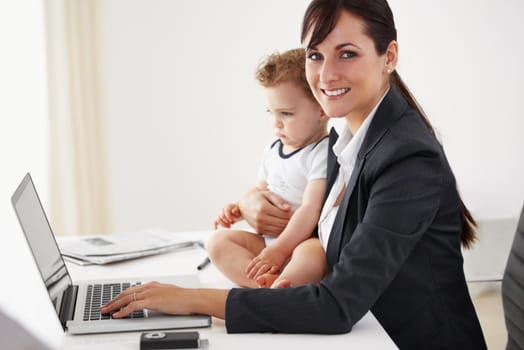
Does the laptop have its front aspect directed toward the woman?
yes

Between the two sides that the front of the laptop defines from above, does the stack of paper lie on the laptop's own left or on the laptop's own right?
on the laptop's own left

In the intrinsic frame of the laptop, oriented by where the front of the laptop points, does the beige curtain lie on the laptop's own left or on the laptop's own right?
on the laptop's own left

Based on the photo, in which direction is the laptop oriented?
to the viewer's right

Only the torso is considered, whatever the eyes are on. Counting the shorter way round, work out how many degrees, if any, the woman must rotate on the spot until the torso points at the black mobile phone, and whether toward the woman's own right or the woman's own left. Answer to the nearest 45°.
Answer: approximately 45° to the woman's own left

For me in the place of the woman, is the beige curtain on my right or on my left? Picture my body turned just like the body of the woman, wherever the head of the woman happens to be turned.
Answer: on my right

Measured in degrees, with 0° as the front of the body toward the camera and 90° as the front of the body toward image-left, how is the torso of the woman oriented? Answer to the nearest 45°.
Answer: approximately 90°

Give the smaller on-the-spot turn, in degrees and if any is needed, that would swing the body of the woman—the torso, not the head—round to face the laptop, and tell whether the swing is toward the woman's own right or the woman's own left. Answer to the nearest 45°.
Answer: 0° — they already face it

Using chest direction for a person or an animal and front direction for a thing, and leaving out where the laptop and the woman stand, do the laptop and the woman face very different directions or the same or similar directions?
very different directions

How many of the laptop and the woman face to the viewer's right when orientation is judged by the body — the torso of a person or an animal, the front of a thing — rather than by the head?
1
